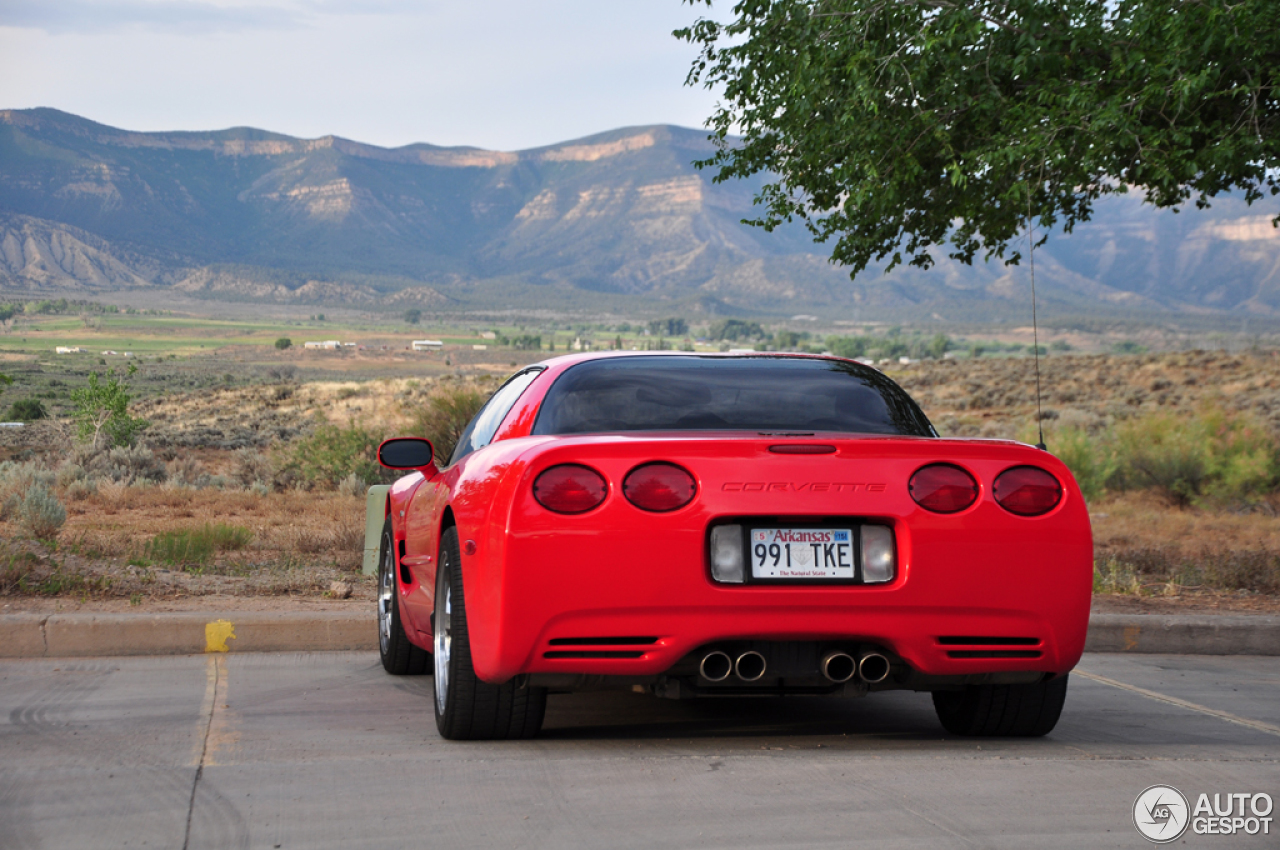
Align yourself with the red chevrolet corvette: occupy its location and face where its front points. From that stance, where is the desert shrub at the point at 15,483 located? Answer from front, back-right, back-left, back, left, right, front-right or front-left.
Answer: front-left

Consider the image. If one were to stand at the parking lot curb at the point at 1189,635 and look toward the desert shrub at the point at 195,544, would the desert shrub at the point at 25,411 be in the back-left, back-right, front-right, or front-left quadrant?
front-right

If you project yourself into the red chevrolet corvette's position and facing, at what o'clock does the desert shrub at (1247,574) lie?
The desert shrub is roughly at 1 o'clock from the red chevrolet corvette.

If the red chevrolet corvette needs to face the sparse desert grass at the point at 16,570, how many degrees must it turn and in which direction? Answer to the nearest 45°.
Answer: approximately 45° to its left

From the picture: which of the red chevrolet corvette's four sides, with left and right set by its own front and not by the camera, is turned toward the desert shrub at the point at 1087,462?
front

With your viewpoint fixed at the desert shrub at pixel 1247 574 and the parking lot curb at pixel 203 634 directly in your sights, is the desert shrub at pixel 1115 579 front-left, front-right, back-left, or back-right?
front-right

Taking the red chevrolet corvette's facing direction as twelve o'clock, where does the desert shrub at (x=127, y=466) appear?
The desert shrub is roughly at 11 o'clock from the red chevrolet corvette.

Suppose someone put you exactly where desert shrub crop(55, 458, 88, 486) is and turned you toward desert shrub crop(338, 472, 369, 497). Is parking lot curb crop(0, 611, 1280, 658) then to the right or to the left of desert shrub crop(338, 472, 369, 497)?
right

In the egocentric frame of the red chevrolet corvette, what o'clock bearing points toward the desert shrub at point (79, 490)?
The desert shrub is roughly at 11 o'clock from the red chevrolet corvette.

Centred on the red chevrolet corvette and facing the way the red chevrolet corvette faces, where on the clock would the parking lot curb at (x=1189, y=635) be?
The parking lot curb is roughly at 1 o'clock from the red chevrolet corvette.

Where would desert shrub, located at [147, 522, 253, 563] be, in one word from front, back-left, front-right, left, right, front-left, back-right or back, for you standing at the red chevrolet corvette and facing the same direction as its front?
front-left

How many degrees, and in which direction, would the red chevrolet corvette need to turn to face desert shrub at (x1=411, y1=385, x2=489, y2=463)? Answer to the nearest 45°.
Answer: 0° — it already faces it

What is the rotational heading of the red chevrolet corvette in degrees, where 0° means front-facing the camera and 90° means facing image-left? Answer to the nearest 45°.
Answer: approximately 180°

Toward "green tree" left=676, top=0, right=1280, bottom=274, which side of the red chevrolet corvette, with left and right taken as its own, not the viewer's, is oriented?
front

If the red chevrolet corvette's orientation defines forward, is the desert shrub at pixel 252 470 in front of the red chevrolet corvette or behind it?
in front
